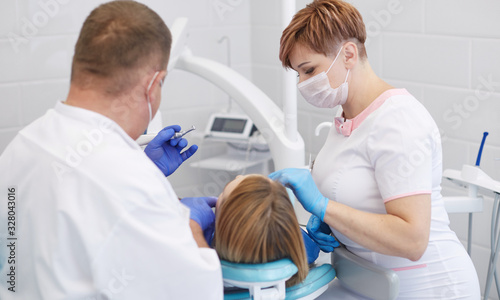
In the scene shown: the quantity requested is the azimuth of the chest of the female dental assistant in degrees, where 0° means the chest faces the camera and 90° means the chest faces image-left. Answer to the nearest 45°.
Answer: approximately 90°

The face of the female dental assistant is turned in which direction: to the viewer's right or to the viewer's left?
to the viewer's left
